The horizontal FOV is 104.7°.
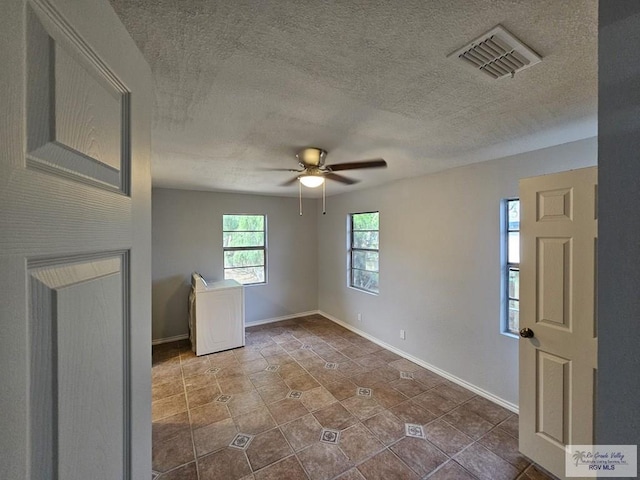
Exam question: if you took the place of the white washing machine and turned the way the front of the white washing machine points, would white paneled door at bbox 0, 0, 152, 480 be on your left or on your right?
on your right

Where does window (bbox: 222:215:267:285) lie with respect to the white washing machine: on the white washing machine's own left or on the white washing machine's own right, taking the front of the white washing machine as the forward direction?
on the white washing machine's own left

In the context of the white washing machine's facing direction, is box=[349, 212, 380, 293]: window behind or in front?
in front

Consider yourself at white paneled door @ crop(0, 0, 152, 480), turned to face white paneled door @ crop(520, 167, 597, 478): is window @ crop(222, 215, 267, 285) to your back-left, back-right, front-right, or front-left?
front-left
